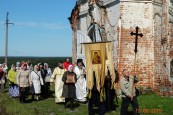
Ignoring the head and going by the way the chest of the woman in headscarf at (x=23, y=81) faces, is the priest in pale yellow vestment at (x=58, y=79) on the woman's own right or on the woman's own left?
on the woman's own left

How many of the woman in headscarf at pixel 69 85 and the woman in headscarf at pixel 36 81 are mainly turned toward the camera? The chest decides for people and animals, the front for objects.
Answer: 2

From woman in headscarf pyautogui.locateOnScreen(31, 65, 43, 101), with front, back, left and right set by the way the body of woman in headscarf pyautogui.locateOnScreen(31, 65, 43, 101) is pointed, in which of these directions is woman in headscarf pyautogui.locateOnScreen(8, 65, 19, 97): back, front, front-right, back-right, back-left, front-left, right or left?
back-right

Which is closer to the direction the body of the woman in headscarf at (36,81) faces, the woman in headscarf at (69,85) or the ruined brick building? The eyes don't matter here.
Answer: the woman in headscarf

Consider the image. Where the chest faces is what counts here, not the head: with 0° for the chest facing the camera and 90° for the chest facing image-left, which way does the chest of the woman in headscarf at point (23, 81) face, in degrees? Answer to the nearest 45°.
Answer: approximately 0°
